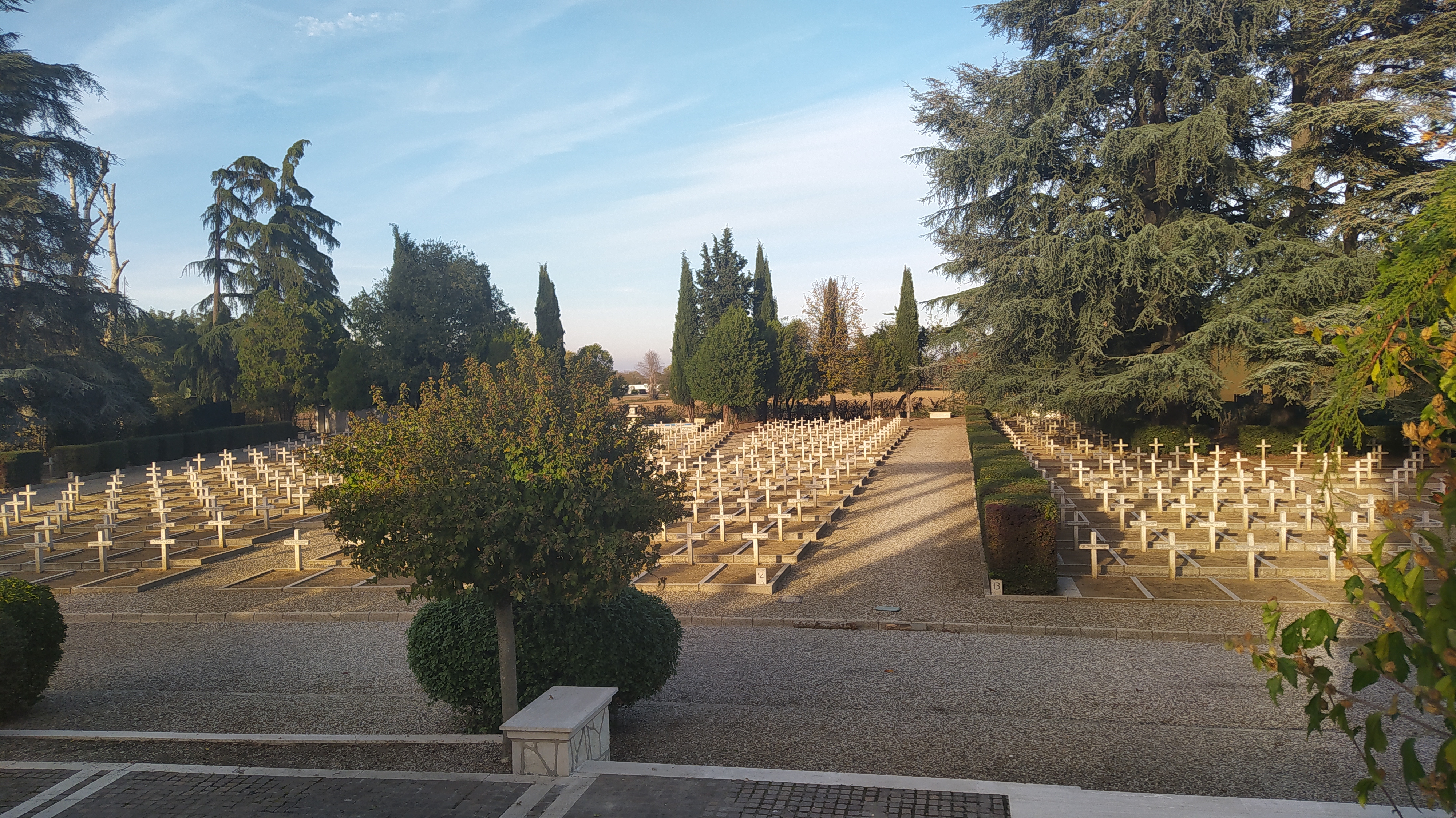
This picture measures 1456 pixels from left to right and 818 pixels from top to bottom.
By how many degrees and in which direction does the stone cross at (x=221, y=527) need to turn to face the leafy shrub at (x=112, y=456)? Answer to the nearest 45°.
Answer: approximately 180°

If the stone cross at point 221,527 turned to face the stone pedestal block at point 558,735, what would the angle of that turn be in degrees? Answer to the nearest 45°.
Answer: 0° — it already faces it

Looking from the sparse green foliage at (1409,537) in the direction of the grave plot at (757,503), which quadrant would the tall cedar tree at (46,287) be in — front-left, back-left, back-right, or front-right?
front-left

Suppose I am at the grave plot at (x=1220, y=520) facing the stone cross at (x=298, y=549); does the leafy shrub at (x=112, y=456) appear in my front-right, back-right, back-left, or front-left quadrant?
front-right

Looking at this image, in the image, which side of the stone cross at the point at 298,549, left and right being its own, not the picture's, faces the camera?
front

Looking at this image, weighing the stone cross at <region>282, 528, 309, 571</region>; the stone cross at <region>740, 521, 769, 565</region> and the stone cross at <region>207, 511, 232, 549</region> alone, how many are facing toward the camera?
3

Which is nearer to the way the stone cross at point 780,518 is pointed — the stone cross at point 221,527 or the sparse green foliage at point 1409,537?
the sparse green foliage

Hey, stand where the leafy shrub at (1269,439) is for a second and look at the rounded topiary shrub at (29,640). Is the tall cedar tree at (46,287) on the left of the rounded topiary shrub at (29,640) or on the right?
right

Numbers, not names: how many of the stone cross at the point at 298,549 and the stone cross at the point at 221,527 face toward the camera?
2

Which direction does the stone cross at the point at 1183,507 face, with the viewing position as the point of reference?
facing the viewer

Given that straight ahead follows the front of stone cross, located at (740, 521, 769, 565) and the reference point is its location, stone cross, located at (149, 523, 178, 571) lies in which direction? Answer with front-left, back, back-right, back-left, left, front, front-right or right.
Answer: right

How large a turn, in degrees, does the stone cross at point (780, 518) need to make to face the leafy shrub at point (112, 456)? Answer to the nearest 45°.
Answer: approximately 135° to its right

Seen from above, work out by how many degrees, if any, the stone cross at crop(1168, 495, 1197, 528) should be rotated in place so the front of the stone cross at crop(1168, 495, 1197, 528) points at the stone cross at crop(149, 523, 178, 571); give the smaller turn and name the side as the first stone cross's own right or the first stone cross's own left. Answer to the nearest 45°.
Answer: approximately 45° to the first stone cross's own right

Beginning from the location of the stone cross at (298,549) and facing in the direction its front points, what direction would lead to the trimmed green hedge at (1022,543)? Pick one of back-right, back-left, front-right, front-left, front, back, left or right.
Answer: front-left
